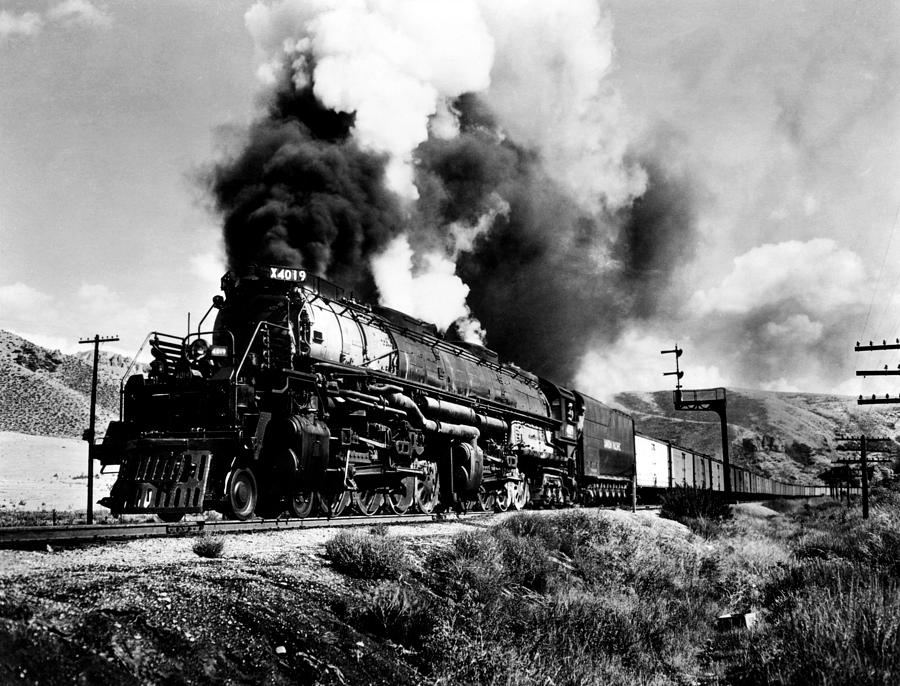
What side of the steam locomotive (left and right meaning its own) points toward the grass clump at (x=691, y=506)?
back

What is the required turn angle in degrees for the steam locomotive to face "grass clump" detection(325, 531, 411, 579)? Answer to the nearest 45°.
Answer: approximately 45° to its left

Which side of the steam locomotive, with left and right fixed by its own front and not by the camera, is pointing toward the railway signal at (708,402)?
back

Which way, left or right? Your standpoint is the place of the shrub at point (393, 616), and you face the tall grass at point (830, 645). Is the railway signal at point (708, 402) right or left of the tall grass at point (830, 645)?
left

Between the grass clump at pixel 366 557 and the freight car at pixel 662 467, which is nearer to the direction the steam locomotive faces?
the grass clump

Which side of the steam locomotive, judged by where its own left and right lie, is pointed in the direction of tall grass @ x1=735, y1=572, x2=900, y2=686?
left

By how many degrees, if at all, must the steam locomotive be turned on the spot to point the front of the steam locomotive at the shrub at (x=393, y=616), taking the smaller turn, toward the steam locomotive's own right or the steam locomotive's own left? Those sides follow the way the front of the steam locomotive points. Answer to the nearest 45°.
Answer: approximately 45° to the steam locomotive's own left

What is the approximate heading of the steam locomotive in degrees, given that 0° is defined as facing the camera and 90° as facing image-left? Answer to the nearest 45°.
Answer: approximately 45°
